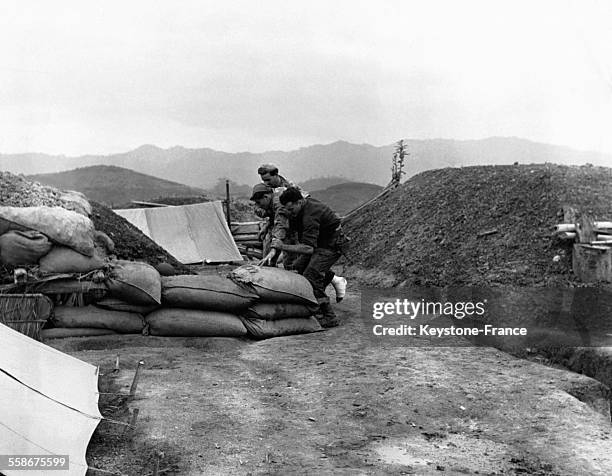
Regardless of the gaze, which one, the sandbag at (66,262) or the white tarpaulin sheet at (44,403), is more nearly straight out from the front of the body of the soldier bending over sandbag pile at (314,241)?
the sandbag

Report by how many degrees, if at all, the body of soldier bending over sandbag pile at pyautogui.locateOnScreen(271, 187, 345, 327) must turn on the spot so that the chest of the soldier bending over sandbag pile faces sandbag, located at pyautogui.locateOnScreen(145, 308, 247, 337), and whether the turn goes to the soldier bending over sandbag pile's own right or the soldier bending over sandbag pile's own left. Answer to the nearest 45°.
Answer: approximately 45° to the soldier bending over sandbag pile's own left

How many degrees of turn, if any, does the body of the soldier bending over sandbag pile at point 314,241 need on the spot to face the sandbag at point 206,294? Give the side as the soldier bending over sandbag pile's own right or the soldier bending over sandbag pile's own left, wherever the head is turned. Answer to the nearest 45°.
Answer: approximately 45° to the soldier bending over sandbag pile's own left

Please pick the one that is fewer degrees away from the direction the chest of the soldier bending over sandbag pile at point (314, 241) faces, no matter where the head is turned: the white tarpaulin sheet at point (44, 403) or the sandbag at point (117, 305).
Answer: the sandbag

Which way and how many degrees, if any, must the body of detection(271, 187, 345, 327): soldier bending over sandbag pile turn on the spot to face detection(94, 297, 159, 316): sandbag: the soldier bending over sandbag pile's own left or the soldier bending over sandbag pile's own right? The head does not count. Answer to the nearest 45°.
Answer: approximately 45° to the soldier bending over sandbag pile's own left

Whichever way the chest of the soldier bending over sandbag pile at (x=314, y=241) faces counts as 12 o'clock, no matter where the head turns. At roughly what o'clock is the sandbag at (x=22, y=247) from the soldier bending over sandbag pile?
The sandbag is roughly at 11 o'clock from the soldier bending over sandbag pile.

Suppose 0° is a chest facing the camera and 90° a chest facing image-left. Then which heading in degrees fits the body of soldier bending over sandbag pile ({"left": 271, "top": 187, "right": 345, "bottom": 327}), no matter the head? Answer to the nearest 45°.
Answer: approximately 90°

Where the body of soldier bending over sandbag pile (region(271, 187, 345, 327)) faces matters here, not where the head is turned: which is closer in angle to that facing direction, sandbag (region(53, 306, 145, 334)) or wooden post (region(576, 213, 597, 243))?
the sandbag

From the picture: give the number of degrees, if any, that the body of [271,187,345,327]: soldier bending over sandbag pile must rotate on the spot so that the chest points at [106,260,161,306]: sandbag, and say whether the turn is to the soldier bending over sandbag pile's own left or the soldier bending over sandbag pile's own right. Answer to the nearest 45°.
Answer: approximately 45° to the soldier bending over sandbag pile's own left
